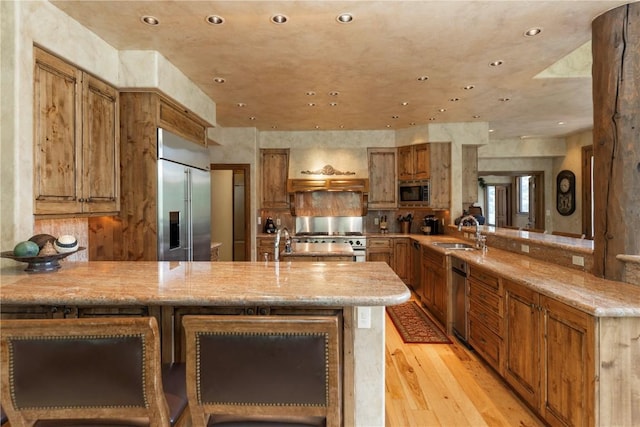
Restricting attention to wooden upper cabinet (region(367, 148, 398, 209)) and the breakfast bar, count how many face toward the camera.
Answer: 2

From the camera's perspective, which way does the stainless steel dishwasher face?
to the viewer's left

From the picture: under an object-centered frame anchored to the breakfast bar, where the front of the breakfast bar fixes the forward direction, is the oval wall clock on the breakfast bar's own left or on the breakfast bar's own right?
on the breakfast bar's own left

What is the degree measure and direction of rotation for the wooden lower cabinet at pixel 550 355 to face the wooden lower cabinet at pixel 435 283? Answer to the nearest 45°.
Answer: approximately 90° to its right

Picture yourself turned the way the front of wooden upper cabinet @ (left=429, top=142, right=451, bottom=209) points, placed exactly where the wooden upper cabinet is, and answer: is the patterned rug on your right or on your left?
on your left
